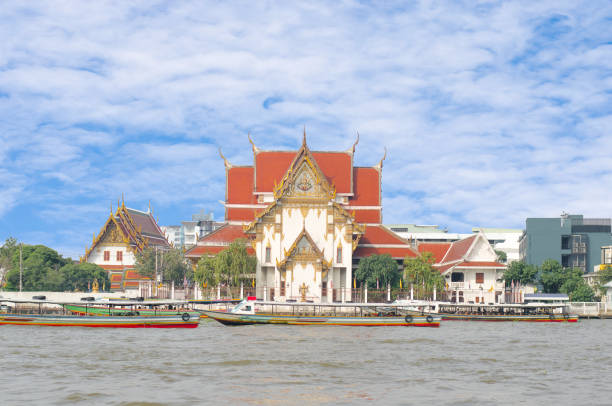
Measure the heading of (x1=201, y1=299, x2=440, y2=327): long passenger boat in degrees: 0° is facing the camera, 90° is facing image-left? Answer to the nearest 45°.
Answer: approximately 90°

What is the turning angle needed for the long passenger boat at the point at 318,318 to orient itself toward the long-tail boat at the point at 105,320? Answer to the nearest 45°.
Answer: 0° — it already faces it
